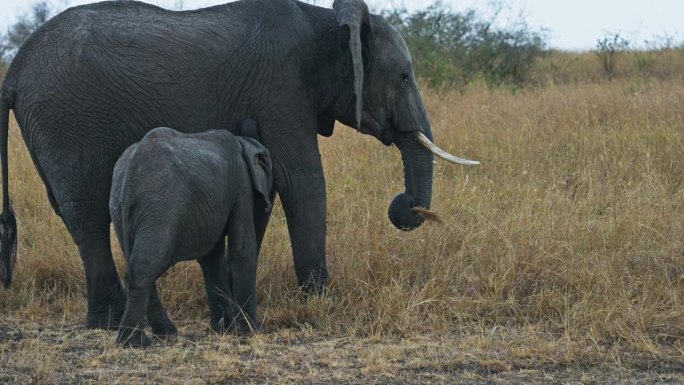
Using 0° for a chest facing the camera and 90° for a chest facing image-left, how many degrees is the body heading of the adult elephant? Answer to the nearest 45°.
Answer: approximately 270°

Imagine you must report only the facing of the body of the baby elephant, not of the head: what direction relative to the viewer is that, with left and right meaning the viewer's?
facing away from the viewer and to the right of the viewer

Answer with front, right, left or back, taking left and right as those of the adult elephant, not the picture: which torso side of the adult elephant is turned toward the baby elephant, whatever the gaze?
right

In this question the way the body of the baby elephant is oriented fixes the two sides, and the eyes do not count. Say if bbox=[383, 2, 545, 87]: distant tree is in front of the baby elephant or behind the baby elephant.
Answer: in front
